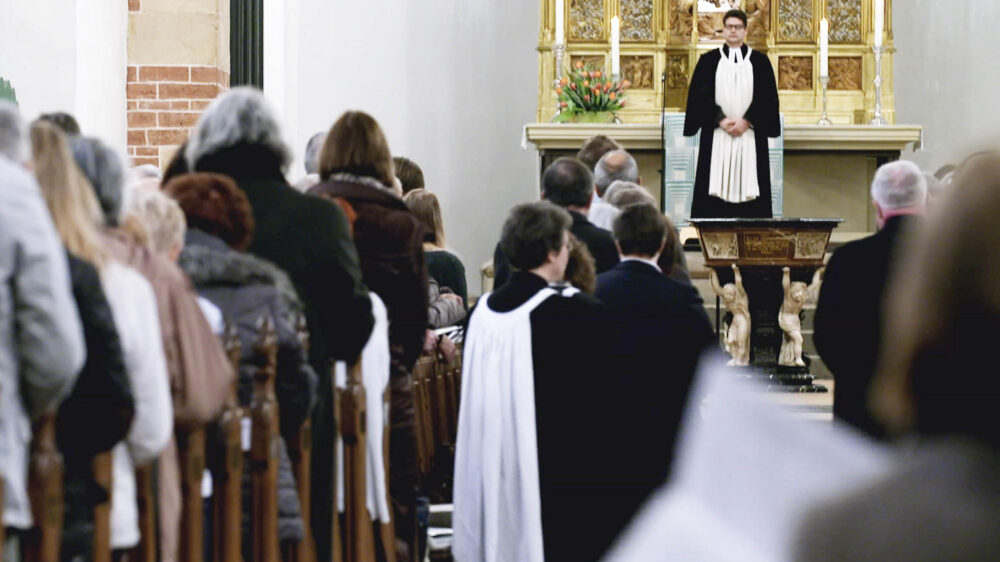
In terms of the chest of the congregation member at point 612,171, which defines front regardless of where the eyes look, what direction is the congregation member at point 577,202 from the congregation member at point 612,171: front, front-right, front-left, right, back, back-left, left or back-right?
back

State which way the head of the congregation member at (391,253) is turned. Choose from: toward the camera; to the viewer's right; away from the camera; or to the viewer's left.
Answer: away from the camera

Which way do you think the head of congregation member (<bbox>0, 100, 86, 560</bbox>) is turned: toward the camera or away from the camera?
away from the camera

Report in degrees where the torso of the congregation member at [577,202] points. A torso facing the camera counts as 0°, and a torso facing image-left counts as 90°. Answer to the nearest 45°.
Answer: approximately 180°

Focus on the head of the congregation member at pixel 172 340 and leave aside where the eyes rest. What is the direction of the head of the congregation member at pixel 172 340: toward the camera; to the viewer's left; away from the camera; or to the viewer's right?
away from the camera

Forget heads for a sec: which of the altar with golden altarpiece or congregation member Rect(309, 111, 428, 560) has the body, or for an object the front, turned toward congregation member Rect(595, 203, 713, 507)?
the altar with golden altarpiece

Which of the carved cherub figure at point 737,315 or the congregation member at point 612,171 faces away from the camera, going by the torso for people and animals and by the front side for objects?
the congregation member

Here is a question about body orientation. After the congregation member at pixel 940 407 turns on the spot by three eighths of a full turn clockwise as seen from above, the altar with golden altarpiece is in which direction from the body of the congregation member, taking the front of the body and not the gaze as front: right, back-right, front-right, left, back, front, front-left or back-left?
left

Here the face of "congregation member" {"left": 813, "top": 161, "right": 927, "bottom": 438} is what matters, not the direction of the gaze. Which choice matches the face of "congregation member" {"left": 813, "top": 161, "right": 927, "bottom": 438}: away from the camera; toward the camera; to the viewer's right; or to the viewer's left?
away from the camera

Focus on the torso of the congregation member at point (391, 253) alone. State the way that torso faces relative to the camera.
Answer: away from the camera

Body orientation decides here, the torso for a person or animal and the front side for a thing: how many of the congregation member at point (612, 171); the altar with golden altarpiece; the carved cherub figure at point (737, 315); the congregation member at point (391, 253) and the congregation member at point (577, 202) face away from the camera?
3

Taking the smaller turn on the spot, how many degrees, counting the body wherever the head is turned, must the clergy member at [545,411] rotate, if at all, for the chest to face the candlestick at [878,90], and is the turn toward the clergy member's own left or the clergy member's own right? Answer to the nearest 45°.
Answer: approximately 45° to the clergy member's own left
